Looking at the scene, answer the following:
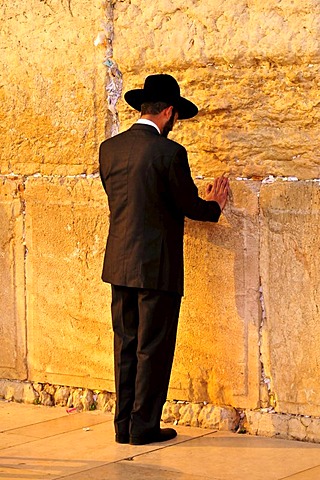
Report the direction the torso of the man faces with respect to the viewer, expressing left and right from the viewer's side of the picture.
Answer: facing away from the viewer and to the right of the viewer

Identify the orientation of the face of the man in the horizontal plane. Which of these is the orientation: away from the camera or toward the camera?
away from the camera

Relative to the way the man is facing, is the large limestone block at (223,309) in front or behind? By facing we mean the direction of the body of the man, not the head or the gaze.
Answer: in front

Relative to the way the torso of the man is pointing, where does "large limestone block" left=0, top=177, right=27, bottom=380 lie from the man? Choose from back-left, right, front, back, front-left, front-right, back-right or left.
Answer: left

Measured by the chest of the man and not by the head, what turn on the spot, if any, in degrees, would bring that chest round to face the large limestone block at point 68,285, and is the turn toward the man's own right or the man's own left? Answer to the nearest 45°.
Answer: approximately 90° to the man's own left

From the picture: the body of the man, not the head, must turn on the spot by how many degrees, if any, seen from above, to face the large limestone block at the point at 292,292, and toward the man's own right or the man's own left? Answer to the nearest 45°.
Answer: approximately 45° to the man's own right
